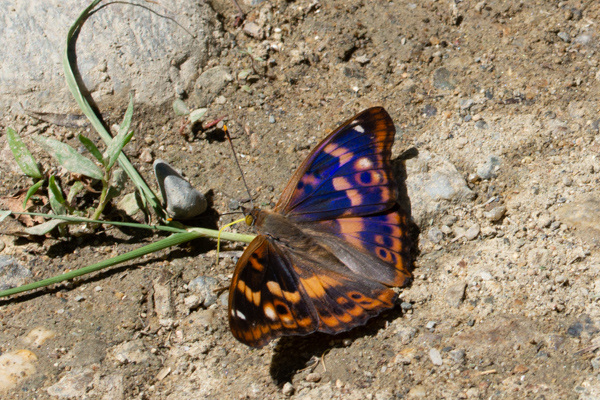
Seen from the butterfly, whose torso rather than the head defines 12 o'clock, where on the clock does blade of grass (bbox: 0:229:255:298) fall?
The blade of grass is roughly at 11 o'clock from the butterfly.

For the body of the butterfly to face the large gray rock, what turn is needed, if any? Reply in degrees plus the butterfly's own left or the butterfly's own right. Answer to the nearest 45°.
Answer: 0° — it already faces it

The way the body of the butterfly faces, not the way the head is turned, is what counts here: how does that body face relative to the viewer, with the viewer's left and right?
facing away from the viewer and to the left of the viewer

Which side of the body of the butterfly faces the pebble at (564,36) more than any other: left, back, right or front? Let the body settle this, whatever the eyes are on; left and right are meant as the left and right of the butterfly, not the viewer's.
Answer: right

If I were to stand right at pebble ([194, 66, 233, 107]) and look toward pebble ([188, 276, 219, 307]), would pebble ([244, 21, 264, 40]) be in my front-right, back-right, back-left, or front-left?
back-left

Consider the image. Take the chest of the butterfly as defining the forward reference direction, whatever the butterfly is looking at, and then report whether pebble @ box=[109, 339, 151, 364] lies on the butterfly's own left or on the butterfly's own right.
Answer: on the butterfly's own left

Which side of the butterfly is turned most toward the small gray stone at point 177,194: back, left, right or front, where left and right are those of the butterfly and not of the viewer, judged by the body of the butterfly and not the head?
front

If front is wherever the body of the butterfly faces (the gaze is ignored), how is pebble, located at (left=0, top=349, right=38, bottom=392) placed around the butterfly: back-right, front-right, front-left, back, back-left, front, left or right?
front-left

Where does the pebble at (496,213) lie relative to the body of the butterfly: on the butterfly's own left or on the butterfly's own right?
on the butterfly's own right

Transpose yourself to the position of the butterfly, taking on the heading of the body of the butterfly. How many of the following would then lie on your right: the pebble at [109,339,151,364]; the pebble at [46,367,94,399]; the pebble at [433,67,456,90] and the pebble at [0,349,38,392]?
1

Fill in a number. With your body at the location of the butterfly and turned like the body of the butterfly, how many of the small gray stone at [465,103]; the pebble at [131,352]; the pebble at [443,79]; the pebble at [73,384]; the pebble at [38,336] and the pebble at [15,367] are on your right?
2

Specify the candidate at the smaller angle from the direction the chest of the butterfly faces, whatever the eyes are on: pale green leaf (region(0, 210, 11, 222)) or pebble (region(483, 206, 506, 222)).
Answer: the pale green leaf

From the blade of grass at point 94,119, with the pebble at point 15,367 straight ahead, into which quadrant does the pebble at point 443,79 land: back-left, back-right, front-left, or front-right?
back-left

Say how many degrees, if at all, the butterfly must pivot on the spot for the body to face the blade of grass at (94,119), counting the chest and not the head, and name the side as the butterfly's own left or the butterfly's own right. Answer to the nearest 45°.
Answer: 0° — it already faces it
